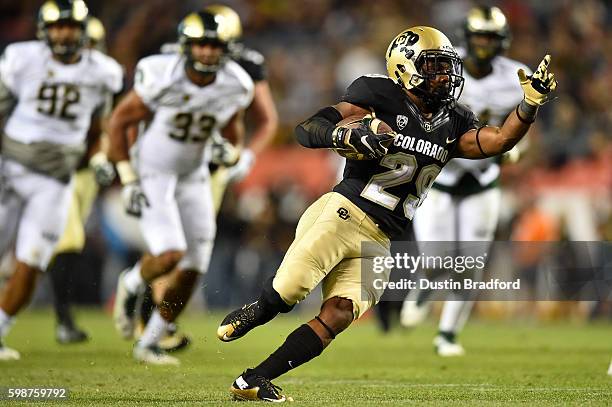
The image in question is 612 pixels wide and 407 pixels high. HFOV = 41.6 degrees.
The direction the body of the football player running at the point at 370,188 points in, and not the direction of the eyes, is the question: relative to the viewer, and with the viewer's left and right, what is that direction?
facing the viewer and to the right of the viewer

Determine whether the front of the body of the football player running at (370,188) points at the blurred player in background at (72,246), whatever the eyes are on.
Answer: no

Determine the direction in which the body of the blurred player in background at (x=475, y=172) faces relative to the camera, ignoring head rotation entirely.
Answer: toward the camera

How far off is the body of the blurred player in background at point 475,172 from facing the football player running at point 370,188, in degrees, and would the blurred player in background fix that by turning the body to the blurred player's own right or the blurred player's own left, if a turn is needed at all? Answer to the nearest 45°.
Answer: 0° — they already face them

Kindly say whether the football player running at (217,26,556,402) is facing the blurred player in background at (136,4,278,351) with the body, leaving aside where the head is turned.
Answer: no

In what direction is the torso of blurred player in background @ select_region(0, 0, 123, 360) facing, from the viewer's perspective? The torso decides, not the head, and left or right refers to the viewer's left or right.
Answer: facing the viewer

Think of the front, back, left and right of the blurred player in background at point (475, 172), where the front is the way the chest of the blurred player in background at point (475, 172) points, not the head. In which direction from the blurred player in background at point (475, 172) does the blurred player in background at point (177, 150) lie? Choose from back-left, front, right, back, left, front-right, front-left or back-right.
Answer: front-right

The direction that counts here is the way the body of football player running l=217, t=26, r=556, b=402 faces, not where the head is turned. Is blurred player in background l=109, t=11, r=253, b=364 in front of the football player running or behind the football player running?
behind

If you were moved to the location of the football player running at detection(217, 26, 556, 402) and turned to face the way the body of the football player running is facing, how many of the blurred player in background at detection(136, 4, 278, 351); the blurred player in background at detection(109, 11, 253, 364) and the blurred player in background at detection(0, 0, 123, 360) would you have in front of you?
0

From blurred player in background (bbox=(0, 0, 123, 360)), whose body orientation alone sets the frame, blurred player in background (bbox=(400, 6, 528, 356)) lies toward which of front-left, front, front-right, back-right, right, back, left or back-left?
left

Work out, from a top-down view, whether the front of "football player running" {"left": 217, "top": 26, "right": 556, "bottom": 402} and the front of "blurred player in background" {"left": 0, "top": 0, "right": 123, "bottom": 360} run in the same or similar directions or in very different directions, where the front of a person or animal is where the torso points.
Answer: same or similar directions

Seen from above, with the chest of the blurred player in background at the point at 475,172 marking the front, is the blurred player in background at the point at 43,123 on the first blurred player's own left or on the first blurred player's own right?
on the first blurred player's own right

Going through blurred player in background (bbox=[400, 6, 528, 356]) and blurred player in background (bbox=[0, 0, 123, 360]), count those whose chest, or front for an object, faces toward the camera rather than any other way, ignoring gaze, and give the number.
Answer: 2

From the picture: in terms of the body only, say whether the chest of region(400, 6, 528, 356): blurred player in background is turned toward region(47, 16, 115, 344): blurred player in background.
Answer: no

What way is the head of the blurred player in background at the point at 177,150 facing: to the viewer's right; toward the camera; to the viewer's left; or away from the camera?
toward the camera

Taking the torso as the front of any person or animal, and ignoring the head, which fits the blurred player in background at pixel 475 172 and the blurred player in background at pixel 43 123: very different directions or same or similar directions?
same or similar directions

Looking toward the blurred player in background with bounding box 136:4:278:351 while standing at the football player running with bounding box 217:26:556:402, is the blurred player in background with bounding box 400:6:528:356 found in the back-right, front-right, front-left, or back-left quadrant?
front-right
